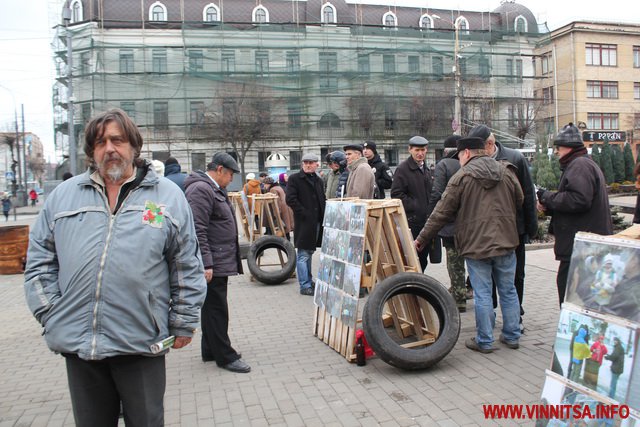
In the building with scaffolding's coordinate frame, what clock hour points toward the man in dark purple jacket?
The man in dark purple jacket is roughly at 12 o'clock from the building with scaffolding.

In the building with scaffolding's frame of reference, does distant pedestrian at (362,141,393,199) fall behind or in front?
in front

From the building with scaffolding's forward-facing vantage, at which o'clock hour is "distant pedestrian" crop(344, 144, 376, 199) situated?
The distant pedestrian is roughly at 12 o'clock from the building with scaffolding.

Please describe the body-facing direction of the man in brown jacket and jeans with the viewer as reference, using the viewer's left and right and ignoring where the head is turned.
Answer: facing away from the viewer and to the left of the viewer

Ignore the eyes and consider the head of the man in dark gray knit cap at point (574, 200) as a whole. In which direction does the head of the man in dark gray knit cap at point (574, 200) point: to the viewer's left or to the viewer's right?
to the viewer's left

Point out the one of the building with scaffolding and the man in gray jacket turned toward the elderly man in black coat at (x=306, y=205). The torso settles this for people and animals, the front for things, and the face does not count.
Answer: the building with scaffolding

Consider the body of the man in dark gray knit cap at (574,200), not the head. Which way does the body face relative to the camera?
to the viewer's left

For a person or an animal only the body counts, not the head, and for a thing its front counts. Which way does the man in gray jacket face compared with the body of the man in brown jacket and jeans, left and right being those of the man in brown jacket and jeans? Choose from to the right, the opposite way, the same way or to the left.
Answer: the opposite way

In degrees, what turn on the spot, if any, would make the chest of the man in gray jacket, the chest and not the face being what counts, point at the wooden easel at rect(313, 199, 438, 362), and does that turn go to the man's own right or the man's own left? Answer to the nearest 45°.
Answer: approximately 135° to the man's own left

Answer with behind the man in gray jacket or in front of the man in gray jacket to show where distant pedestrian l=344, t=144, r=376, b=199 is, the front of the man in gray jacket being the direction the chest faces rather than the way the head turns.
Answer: behind
